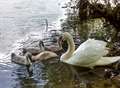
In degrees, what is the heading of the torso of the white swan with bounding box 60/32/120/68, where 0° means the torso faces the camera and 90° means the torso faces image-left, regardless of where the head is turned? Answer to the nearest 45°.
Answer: approximately 90°
